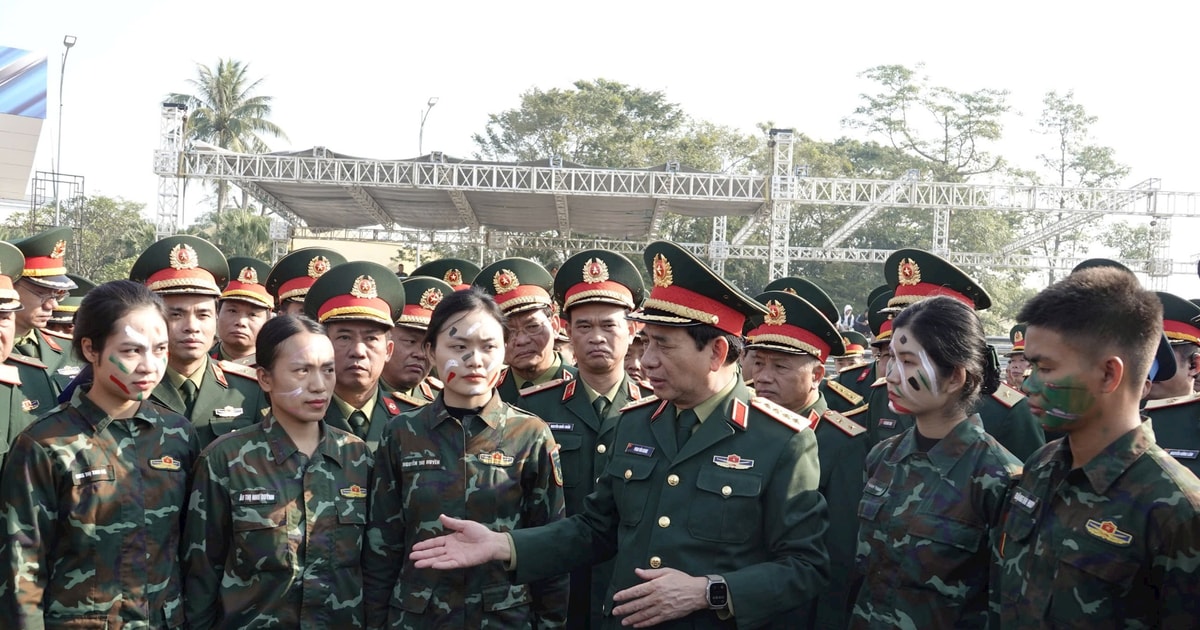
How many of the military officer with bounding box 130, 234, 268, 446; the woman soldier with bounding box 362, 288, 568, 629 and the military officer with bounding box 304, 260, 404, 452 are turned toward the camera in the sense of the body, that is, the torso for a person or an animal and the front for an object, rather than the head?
3

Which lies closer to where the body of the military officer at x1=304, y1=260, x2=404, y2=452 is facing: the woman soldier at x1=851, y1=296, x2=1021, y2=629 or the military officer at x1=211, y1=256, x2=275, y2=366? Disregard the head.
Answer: the woman soldier

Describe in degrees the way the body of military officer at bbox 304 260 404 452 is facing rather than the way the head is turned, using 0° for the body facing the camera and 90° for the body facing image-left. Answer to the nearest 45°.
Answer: approximately 0°

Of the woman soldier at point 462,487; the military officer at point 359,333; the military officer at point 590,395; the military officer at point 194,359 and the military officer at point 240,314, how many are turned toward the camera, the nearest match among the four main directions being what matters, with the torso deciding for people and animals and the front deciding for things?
5

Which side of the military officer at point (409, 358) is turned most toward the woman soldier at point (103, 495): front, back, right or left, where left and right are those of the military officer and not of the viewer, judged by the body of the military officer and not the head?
right

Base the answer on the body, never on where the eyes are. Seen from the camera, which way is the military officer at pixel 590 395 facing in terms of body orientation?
toward the camera

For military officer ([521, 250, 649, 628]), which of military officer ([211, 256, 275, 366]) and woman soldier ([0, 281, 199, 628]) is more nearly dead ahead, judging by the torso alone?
the woman soldier

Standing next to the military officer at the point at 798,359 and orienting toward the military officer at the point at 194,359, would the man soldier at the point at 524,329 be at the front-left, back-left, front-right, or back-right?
front-right

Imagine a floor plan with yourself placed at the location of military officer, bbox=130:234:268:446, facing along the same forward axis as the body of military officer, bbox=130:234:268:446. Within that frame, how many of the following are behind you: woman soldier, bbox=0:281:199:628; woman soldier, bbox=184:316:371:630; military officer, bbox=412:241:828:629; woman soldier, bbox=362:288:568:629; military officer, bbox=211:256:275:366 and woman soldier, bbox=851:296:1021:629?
1

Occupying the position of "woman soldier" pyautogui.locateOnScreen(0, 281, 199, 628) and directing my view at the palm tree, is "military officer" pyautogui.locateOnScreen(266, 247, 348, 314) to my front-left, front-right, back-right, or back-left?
front-right

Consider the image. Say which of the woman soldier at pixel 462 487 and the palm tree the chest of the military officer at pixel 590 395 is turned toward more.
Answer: the woman soldier

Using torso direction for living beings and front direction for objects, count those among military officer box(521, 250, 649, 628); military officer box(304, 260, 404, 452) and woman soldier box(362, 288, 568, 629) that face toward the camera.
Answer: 3

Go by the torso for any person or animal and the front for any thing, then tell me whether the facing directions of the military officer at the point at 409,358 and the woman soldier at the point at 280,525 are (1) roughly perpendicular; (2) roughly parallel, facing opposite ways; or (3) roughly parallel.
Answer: roughly parallel

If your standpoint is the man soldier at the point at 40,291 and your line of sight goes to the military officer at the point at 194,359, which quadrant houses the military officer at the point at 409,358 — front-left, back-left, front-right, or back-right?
front-left

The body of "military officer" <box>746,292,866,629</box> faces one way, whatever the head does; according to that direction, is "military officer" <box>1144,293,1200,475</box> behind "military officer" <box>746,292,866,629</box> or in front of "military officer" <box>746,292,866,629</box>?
behind

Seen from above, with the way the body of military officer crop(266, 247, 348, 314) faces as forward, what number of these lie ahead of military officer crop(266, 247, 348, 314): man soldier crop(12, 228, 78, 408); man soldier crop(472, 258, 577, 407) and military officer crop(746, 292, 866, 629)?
2

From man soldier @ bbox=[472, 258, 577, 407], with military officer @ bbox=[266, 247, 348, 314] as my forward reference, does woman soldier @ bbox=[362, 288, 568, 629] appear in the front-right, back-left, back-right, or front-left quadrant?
back-left

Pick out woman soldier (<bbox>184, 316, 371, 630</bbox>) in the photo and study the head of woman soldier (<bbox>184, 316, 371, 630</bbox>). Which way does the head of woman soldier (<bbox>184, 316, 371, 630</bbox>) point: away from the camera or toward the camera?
toward the camera

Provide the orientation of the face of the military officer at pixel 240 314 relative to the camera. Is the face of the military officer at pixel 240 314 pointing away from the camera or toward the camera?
toward the camera
